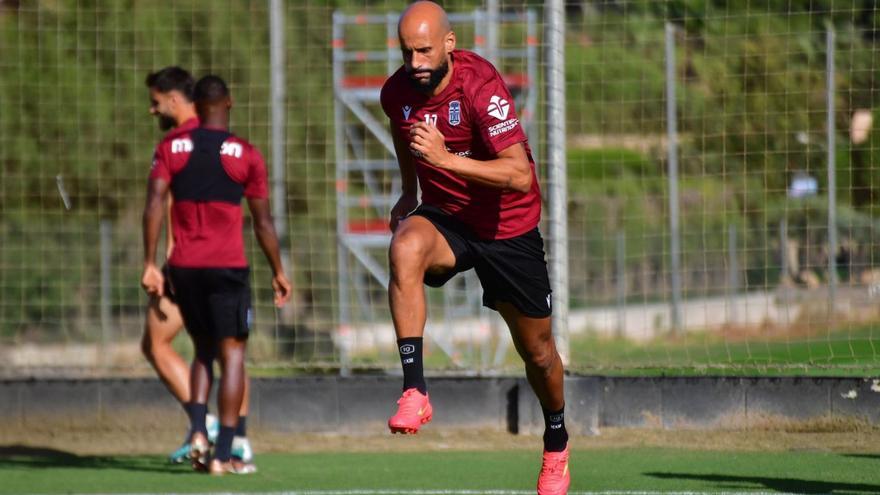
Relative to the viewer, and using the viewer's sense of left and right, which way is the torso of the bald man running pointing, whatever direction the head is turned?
facing the viewer and to the left of the viewer

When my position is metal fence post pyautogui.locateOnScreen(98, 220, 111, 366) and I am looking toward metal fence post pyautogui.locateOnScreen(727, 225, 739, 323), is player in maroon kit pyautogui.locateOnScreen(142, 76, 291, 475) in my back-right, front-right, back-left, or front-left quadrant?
front-right

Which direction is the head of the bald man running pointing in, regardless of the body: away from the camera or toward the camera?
toward the camera

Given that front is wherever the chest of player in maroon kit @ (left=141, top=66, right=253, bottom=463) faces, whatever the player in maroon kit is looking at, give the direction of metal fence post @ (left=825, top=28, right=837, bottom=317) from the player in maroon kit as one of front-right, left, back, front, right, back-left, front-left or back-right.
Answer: back

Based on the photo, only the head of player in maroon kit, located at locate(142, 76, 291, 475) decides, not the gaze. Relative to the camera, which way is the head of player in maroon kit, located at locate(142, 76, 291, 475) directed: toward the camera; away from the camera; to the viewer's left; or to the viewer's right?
away from the camera

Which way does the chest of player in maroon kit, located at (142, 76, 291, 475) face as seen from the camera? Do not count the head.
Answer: away from the camera

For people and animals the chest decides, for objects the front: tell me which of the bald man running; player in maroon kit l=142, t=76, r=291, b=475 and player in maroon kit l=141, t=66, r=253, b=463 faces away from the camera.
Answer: player in maroon kit l=142, t=76, r=291, b=475

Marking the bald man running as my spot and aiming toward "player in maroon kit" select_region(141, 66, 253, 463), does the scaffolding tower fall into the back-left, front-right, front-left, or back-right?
front-right

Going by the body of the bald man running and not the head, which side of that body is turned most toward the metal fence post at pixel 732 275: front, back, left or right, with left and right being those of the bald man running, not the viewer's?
back
